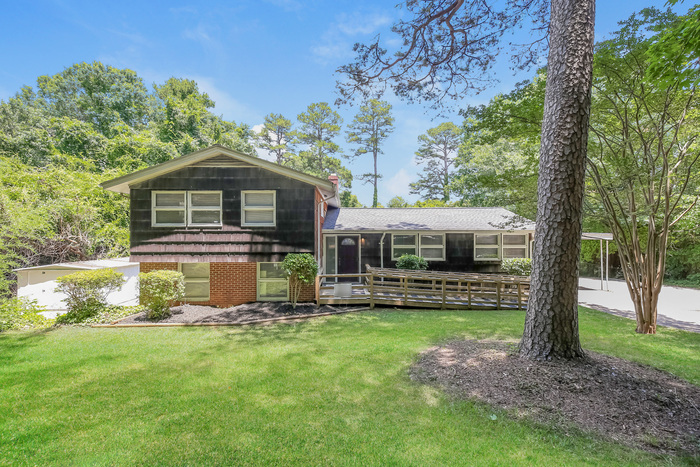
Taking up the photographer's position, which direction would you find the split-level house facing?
facing the viewer

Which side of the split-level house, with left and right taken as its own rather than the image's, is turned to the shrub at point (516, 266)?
left

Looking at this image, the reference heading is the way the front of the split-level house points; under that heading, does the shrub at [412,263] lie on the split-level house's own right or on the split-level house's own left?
on the split-level house's own left

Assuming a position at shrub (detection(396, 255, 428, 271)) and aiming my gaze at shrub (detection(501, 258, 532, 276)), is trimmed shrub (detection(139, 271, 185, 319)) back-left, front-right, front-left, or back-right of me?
back-right

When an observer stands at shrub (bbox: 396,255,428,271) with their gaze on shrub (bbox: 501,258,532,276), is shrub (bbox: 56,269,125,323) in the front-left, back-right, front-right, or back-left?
back-right

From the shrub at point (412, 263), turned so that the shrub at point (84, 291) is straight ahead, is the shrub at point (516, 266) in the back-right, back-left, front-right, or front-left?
back-left

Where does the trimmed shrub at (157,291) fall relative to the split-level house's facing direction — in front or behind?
in front

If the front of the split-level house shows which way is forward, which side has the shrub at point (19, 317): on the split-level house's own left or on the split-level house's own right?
on the split-level house's own right
